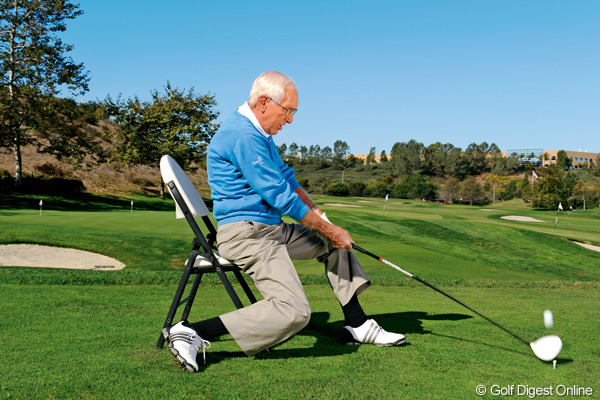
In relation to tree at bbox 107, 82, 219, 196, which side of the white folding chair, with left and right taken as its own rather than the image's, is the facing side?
left

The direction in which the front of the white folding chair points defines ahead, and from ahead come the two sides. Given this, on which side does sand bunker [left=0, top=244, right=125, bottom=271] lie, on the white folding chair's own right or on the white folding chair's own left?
on the white folding chair's own left

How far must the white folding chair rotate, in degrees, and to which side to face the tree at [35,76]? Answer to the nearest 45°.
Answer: approximately 90° to its left

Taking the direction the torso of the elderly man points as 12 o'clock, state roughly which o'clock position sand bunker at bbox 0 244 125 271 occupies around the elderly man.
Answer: The sand bunker is roughly at 8 o'clock from the elderly man.

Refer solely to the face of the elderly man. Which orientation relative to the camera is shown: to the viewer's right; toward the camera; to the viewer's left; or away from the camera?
to the viewer's right

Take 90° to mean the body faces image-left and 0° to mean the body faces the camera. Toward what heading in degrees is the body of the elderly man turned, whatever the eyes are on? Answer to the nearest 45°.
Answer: approximately 270°

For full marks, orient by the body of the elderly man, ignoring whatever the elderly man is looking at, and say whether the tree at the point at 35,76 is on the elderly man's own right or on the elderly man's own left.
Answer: on the elderly man's own left

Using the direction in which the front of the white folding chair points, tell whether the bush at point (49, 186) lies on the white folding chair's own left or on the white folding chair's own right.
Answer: on the white folding chair's own left

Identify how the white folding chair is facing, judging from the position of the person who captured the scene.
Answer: facing to the right of the viewer

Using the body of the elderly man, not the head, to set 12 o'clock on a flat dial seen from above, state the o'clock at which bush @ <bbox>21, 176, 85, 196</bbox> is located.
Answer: The bush is roughly at 8 o'clock from the elderly man.
